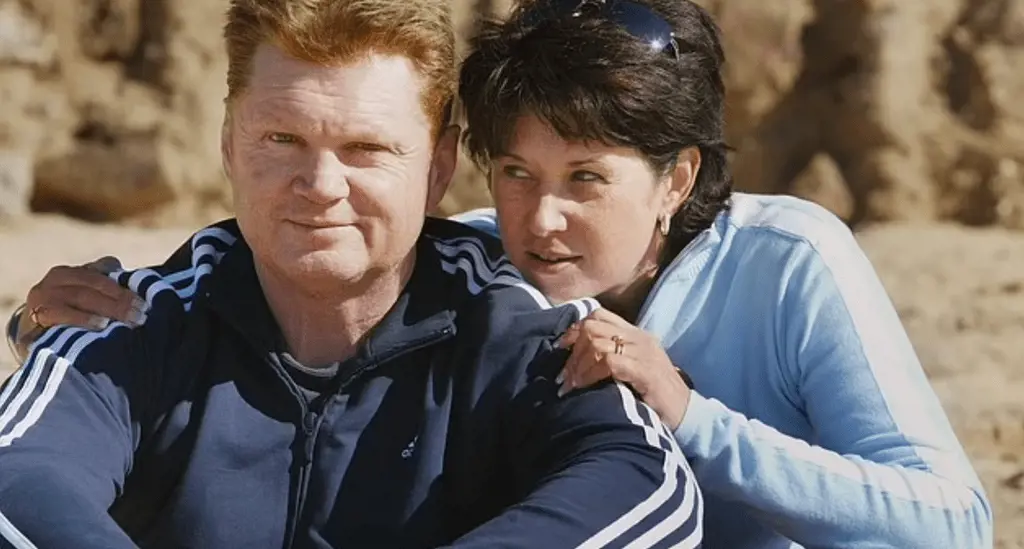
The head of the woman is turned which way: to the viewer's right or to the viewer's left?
to the viewer's left

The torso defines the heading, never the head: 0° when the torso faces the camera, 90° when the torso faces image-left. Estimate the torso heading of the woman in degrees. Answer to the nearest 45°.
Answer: approximately 45°

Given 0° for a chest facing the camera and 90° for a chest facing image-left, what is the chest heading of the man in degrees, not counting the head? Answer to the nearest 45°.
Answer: approximately 0°

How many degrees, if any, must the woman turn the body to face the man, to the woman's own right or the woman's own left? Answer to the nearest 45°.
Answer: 0° — they already face them
